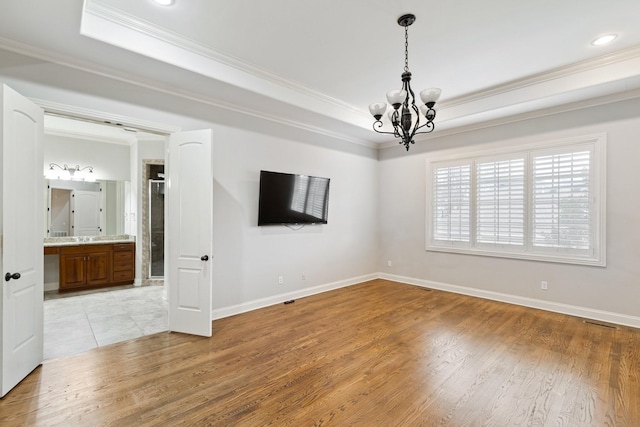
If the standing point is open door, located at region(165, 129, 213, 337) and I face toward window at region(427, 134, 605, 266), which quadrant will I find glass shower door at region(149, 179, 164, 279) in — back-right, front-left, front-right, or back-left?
back-left

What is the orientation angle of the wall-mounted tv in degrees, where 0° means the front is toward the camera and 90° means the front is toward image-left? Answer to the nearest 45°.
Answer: approximately 315°

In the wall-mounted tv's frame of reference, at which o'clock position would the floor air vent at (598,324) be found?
The floor air vent is roughly at 11 o'clock from the wall-mounted tv.

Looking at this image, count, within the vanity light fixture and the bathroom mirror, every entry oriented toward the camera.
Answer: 2

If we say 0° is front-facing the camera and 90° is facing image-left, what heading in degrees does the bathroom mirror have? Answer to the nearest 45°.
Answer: approximately 0°

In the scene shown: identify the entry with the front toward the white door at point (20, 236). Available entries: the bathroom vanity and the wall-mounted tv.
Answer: the bathroom vanity

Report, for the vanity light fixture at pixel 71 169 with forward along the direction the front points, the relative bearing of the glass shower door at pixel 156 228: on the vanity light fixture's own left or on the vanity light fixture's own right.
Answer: on the vanity light fixture's own left

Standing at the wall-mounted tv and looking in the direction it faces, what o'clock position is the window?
The window is roughly at 11 o'clock from the wall-mounted tv.

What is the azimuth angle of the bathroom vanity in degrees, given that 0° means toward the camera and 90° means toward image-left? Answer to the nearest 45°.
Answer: approximately 0°
